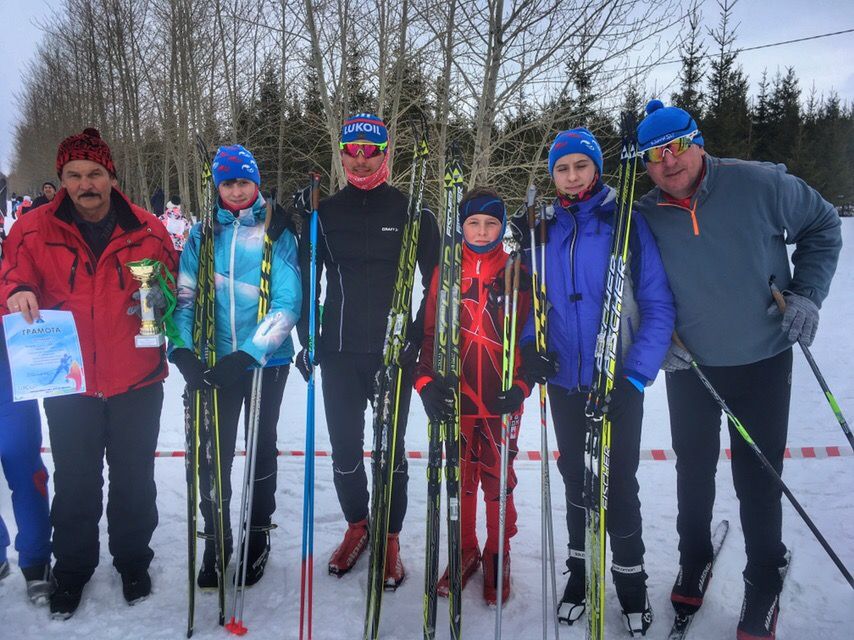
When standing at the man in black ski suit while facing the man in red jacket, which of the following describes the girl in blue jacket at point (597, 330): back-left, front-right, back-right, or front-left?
back-left

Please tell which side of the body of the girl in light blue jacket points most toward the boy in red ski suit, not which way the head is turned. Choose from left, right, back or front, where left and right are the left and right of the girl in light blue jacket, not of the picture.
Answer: left

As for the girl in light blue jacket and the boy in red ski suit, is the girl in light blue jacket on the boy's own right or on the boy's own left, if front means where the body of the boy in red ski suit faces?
on the boy's own right

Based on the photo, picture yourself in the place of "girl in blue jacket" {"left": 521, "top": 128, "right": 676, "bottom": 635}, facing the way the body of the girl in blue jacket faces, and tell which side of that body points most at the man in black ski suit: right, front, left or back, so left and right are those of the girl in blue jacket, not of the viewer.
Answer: right

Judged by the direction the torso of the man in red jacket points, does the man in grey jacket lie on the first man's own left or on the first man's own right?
on the first man's own left
